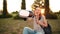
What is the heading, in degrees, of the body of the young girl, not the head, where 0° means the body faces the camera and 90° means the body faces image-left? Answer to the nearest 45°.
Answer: approximately 45°
